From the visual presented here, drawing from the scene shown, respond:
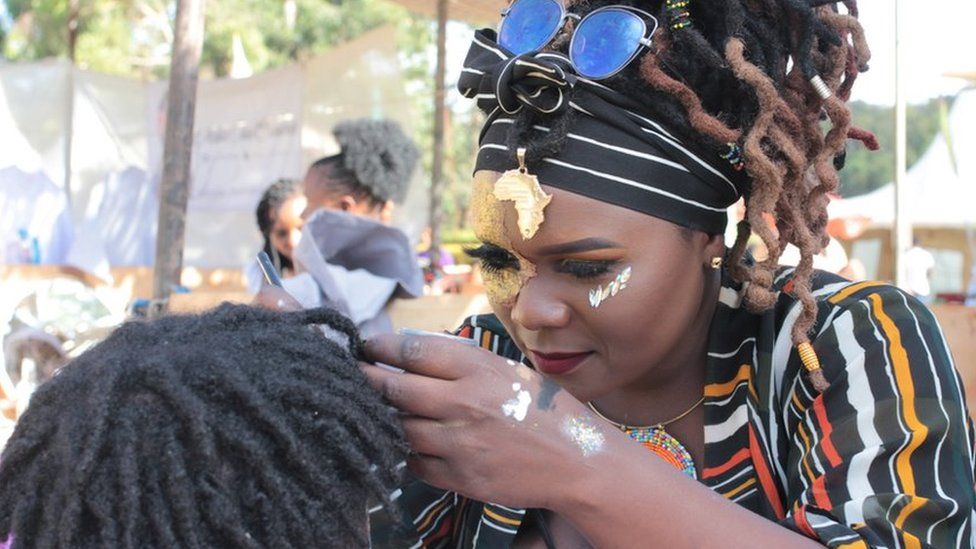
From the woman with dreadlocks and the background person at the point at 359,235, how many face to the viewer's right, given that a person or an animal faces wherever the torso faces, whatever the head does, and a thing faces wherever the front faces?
0

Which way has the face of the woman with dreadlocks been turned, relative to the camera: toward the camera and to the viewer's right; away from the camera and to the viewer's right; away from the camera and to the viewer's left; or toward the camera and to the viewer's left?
toward the camera and to the viewer's left

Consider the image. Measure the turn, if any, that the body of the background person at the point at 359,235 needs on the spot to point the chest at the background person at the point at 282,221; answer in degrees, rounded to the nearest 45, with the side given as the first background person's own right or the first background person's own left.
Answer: approximately 45° to the first background person's own right

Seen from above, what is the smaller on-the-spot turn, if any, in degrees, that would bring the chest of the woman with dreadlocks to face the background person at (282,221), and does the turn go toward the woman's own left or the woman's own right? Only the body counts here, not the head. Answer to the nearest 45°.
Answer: approximately 90° to the woman's own right

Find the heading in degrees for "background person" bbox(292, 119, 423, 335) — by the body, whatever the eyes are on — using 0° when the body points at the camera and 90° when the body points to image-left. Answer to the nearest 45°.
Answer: approximately 135°

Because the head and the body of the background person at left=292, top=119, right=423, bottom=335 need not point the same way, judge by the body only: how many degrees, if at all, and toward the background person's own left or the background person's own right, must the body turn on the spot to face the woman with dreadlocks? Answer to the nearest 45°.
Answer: approximately 135° to the background person's own left

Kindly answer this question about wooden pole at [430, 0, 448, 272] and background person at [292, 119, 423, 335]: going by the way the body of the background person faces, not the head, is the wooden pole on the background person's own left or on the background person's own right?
on the background person's own right

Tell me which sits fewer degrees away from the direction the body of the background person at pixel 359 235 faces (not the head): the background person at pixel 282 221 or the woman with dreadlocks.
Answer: the background person
